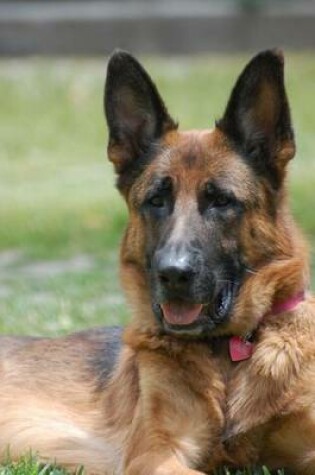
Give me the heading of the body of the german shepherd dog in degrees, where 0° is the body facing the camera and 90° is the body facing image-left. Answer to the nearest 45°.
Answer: approximately 315°
